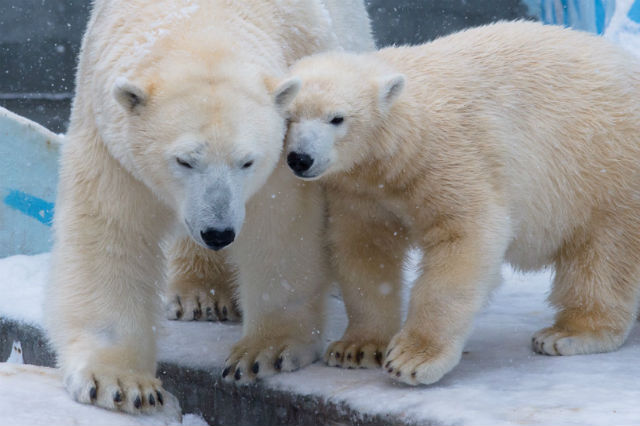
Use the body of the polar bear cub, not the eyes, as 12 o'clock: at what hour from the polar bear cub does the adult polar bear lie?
The adult polar bear is roughly at 1 o'clock from the polar bear cub.

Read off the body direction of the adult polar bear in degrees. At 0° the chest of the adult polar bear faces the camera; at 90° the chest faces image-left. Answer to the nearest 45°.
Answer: approximately 0°

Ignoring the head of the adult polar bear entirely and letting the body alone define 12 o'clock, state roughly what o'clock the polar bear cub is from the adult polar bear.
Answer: The polar bear cub is roughly at 9 o'clock from the adult polar bear.

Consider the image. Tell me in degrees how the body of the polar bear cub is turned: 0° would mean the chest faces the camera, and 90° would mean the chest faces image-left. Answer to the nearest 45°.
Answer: approximately 45°
